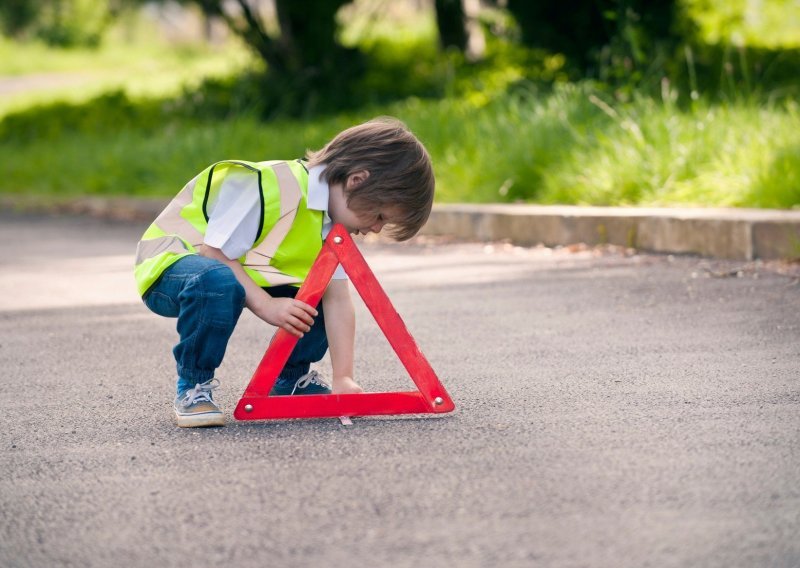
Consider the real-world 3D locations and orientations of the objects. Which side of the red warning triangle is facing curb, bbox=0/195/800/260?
back

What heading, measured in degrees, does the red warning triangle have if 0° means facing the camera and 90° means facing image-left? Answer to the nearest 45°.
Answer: approximately 0°

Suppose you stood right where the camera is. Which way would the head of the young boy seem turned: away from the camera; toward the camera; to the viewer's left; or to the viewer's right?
to the viewer's right
